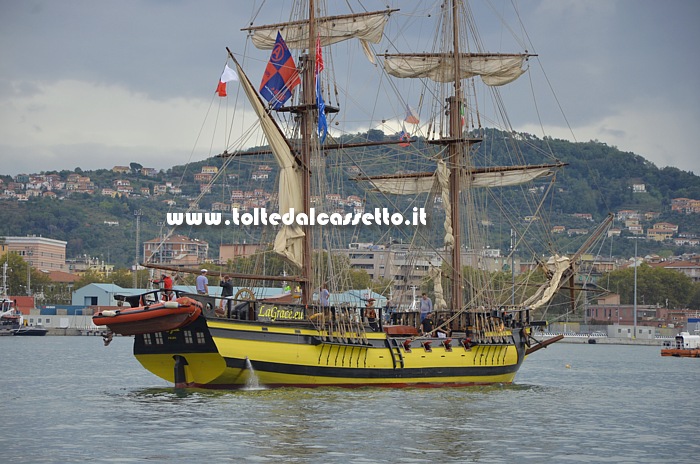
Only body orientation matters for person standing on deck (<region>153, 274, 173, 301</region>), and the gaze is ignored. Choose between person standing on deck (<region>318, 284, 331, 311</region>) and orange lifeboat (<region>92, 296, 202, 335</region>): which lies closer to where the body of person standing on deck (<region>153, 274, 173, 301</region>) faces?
the orange lifeboat

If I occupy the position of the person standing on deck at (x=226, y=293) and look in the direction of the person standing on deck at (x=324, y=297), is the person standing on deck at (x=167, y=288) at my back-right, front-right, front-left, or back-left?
back-left

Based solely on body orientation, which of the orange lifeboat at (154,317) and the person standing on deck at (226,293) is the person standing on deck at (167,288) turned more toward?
the orange lifeboat
